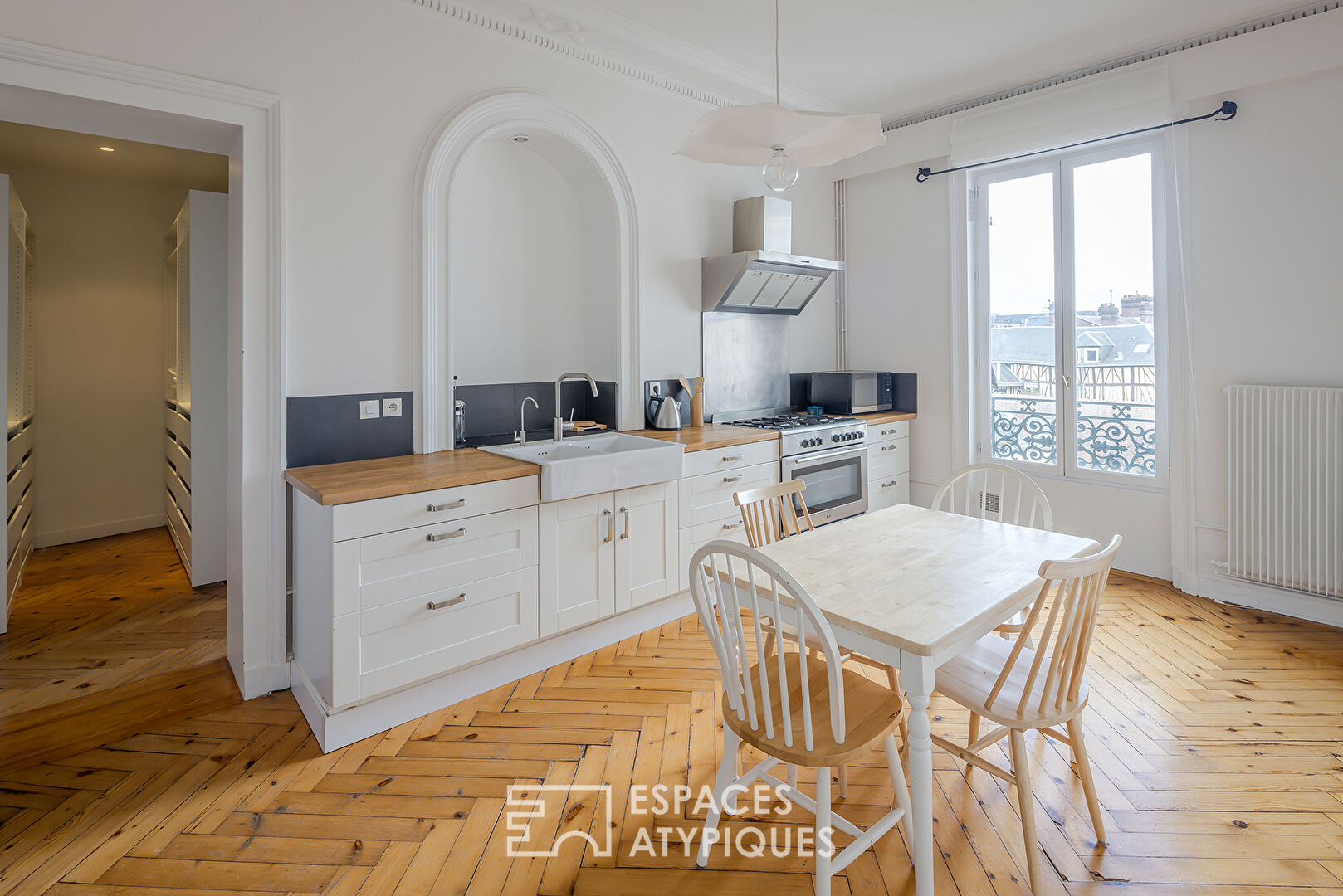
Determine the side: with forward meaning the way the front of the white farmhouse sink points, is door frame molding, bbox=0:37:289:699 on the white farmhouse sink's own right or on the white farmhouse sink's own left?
on the white farmhouse sink's own right

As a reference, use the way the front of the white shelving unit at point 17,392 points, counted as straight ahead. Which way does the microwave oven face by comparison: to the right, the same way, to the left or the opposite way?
to the right

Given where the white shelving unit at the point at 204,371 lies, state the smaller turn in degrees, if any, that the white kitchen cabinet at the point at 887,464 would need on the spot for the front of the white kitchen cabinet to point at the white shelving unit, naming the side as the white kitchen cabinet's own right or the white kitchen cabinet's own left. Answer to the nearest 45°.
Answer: approximately 90° to the white kitchen cabinet's own right

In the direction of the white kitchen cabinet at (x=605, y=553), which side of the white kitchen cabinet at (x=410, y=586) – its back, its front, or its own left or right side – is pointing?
left

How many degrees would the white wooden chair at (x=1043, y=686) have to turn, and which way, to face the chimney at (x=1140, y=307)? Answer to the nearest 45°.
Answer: approximately 45° to its right

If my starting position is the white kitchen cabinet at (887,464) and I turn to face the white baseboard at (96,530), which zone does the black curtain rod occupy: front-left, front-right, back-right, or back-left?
back-left

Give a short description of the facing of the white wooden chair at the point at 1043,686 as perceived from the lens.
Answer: facing away from the viewer and to the left of the viewer
